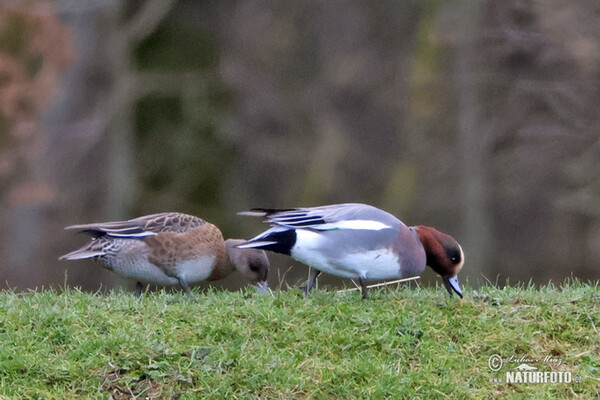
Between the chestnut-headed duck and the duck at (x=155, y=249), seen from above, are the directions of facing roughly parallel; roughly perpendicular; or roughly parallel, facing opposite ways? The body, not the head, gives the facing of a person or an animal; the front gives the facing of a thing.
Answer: roughly parallel

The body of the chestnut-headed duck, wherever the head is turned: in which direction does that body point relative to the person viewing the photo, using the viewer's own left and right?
facing to the right of the viewer

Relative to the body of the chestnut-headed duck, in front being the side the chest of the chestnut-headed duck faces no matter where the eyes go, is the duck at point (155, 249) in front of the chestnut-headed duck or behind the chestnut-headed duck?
behind

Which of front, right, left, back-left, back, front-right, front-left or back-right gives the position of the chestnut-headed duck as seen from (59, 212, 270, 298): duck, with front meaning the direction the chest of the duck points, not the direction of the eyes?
front-right

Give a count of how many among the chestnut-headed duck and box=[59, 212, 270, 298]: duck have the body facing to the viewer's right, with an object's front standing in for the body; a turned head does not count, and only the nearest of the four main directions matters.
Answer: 2

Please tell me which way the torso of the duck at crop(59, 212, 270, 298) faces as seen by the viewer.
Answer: to the viewer's right
